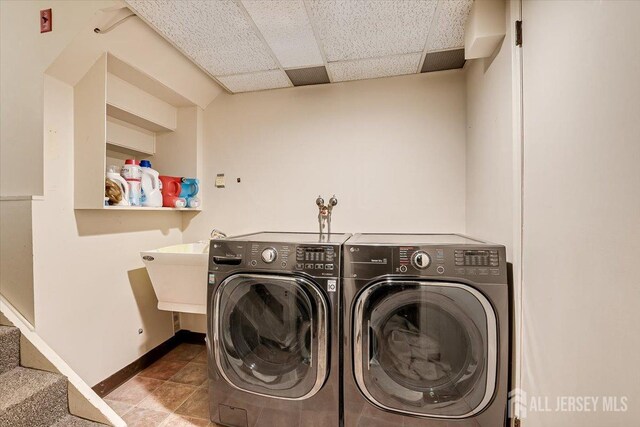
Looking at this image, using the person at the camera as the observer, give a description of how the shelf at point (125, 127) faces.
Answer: facing the viewer and to the right of the viewer

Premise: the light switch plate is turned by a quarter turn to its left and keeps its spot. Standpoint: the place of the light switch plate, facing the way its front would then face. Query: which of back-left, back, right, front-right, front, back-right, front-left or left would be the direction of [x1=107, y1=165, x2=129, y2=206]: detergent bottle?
back-right

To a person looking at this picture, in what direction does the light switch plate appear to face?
facing the viewer

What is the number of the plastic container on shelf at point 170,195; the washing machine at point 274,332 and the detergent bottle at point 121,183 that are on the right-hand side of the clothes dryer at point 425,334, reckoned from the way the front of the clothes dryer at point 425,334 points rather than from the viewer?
3

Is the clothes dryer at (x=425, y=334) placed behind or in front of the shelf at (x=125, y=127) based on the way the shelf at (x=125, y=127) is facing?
in front

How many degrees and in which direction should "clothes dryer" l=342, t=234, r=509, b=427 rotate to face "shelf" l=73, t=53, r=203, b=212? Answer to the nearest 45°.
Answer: approximately 90° to its right

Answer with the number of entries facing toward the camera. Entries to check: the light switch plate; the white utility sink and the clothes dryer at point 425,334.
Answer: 3

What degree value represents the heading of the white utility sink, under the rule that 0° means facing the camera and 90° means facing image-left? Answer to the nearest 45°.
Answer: approximately 0°

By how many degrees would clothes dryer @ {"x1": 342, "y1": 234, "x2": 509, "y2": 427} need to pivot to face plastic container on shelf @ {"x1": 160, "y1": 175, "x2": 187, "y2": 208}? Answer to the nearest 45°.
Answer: approximately 90° to its right

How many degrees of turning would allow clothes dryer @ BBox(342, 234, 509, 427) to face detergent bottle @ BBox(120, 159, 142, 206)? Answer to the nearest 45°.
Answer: approximately 90° to its right

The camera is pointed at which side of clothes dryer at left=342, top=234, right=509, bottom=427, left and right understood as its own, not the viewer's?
front

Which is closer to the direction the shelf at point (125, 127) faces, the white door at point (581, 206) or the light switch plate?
the white door

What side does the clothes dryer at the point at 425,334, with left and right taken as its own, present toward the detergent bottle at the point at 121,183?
right
